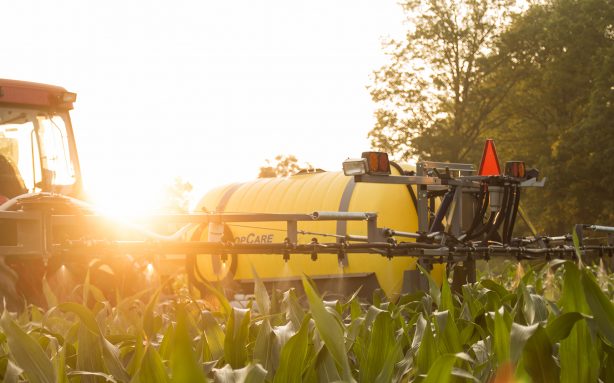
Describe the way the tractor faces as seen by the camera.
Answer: facing away from the viewer and to the left of the viewer

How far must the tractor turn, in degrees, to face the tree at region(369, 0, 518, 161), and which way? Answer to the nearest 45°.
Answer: approximately 45° to its right

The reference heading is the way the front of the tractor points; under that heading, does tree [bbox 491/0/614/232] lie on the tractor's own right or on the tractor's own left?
on the tractor's own right
